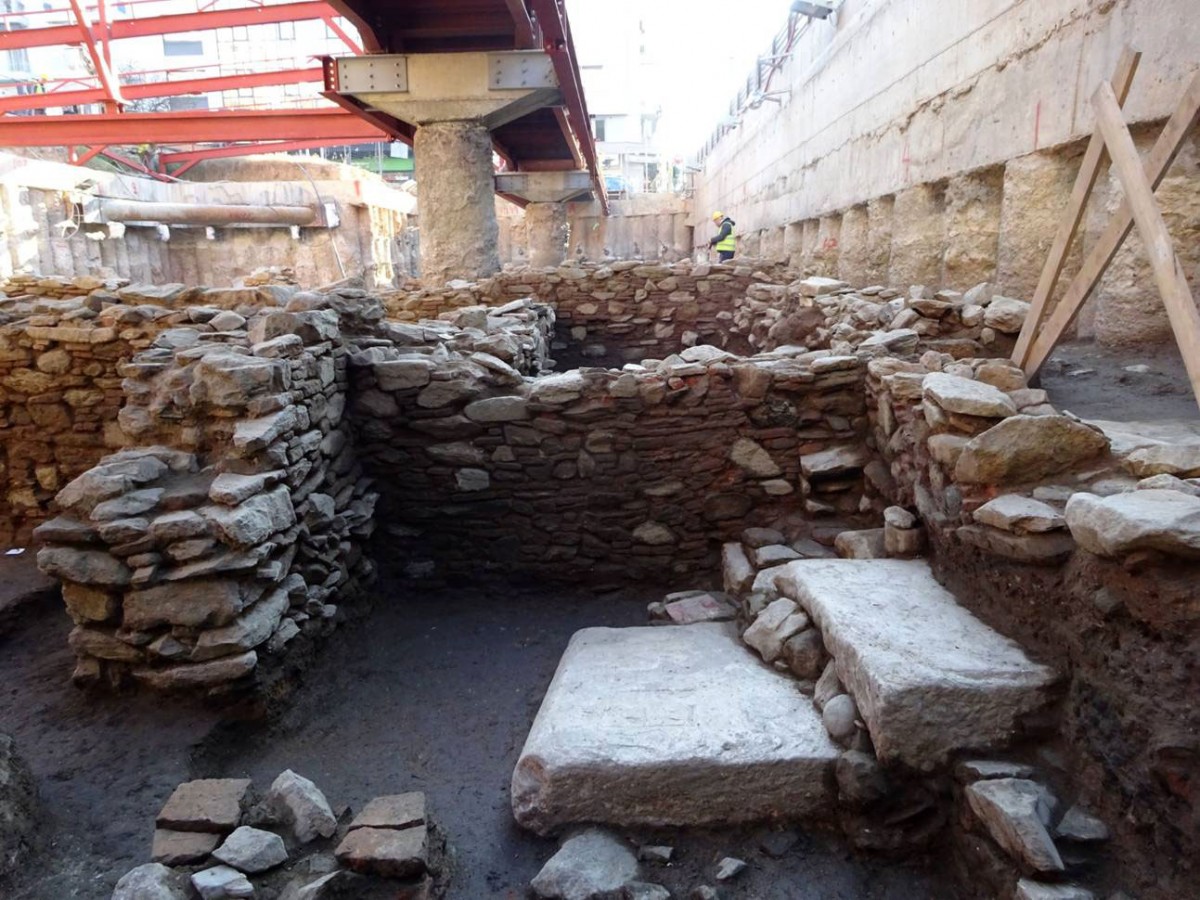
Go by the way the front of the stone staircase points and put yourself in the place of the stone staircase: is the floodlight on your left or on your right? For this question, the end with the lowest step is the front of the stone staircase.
on your right

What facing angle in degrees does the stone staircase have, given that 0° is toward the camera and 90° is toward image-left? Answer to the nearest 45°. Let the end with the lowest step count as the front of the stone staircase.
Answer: approximately 90°

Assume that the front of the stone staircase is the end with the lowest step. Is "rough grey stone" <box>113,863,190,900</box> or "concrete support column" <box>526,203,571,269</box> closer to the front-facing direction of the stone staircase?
the rough grey stone

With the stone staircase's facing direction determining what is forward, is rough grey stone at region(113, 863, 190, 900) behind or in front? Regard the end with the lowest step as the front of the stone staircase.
in front

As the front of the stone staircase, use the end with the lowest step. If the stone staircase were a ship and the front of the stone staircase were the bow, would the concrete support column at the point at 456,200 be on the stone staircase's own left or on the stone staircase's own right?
on the stone staircase's own right

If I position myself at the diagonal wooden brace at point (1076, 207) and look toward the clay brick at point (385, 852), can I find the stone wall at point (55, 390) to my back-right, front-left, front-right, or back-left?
front-right

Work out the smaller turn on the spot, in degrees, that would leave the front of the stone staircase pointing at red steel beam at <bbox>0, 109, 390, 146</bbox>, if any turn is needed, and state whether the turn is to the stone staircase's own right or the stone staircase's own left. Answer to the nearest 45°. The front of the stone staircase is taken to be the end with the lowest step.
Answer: approximately 45° to the stone staircase's own right
